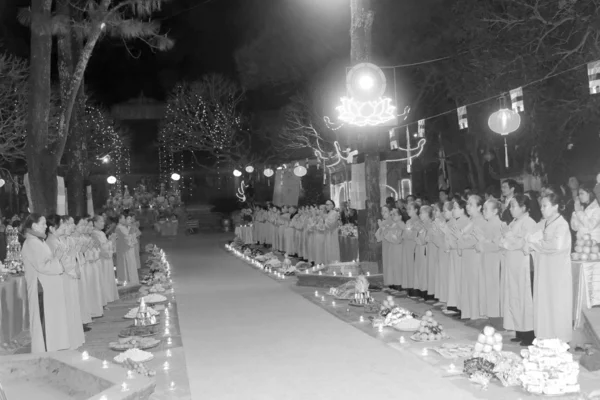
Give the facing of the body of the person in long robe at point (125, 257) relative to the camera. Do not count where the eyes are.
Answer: to the viewer's right

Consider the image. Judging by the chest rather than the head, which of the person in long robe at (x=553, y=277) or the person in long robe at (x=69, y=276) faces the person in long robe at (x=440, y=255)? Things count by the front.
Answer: the person in long robe at (x=69, y=276)

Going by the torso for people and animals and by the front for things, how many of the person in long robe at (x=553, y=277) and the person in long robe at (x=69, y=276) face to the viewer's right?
1

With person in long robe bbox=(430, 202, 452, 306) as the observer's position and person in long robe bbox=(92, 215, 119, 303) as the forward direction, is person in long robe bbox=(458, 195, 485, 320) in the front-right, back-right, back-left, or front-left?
back-left

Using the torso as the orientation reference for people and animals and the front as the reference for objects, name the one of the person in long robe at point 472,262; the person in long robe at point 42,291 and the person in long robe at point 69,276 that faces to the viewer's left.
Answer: the person in long robe at point 472,262

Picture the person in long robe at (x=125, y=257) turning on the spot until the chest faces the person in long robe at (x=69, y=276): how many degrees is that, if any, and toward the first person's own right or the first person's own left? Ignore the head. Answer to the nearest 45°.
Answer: approximately 90° to the first person's own right

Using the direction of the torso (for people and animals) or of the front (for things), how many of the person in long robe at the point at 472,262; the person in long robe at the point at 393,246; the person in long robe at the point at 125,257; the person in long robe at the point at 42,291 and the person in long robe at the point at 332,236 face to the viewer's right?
2

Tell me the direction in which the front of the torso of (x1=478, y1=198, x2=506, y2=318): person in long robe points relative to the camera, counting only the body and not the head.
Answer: to the viewer's left

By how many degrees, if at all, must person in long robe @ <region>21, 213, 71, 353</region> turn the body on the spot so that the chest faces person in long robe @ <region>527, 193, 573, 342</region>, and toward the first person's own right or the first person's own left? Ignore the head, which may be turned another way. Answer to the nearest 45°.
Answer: approximately 45° to the first person's own right
